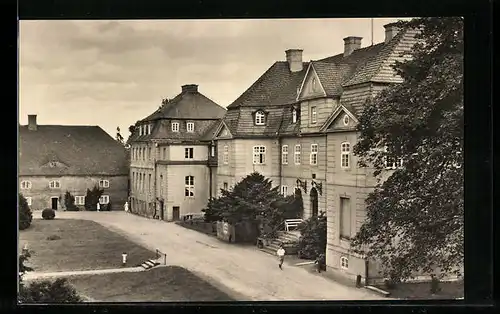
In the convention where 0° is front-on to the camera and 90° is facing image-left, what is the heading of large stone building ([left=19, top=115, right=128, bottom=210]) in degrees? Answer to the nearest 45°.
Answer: approximately 0°
